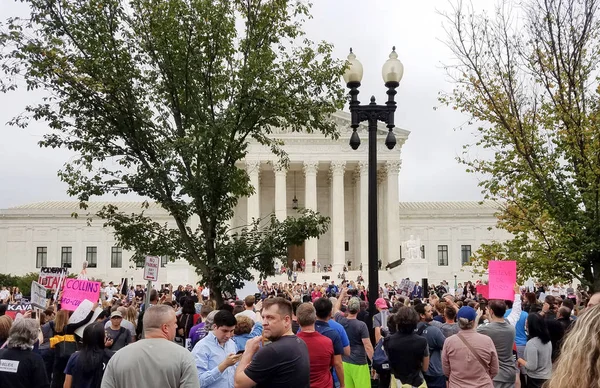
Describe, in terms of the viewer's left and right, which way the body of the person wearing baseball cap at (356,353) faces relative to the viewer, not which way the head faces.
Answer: facing away from the viewer

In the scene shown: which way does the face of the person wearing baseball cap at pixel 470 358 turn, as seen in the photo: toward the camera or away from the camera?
away from the camera

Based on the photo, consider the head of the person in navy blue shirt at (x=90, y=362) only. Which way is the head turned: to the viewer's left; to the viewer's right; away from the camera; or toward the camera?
away from the camera

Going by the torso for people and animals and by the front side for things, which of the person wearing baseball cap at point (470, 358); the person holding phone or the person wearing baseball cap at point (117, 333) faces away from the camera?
the person wearing baseball cap at point (470, 358)

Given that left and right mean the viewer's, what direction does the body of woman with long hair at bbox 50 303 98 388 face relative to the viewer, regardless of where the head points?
facing away from the viewer and to the right of the viewer

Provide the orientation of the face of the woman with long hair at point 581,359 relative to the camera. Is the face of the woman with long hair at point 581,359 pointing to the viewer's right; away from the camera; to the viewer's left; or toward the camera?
away from the camera

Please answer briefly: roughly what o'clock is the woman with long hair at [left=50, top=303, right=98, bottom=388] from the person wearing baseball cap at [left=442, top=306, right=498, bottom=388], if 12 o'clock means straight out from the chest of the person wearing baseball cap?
The woman with long hair is roughly at 9 o'clock from the person wearing baseball cap.

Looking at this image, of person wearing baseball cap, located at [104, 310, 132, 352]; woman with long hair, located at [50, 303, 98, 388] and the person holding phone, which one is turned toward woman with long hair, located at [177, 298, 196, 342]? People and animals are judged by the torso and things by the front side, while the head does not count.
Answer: woman with long hair, located at [50, 303, 98, 388]

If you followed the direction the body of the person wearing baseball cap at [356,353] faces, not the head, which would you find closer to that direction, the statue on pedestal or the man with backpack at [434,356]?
the statue on pedestal

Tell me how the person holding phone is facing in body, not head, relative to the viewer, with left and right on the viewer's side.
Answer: facing the viewer and to the right of the viewer

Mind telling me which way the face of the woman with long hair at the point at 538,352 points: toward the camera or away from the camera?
away from the camera

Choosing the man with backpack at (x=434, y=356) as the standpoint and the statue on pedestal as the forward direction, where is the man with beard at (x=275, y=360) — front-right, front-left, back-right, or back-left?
back-left

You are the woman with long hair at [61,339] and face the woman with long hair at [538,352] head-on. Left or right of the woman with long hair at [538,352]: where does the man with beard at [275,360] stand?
right

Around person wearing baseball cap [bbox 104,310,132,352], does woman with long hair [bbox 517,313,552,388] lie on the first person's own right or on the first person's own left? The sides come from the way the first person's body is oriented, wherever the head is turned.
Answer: on the first person's own left

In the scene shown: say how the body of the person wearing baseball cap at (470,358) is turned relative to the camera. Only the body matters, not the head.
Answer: away from the camera

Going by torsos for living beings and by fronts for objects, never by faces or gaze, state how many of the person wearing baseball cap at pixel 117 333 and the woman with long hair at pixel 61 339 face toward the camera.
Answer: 1
